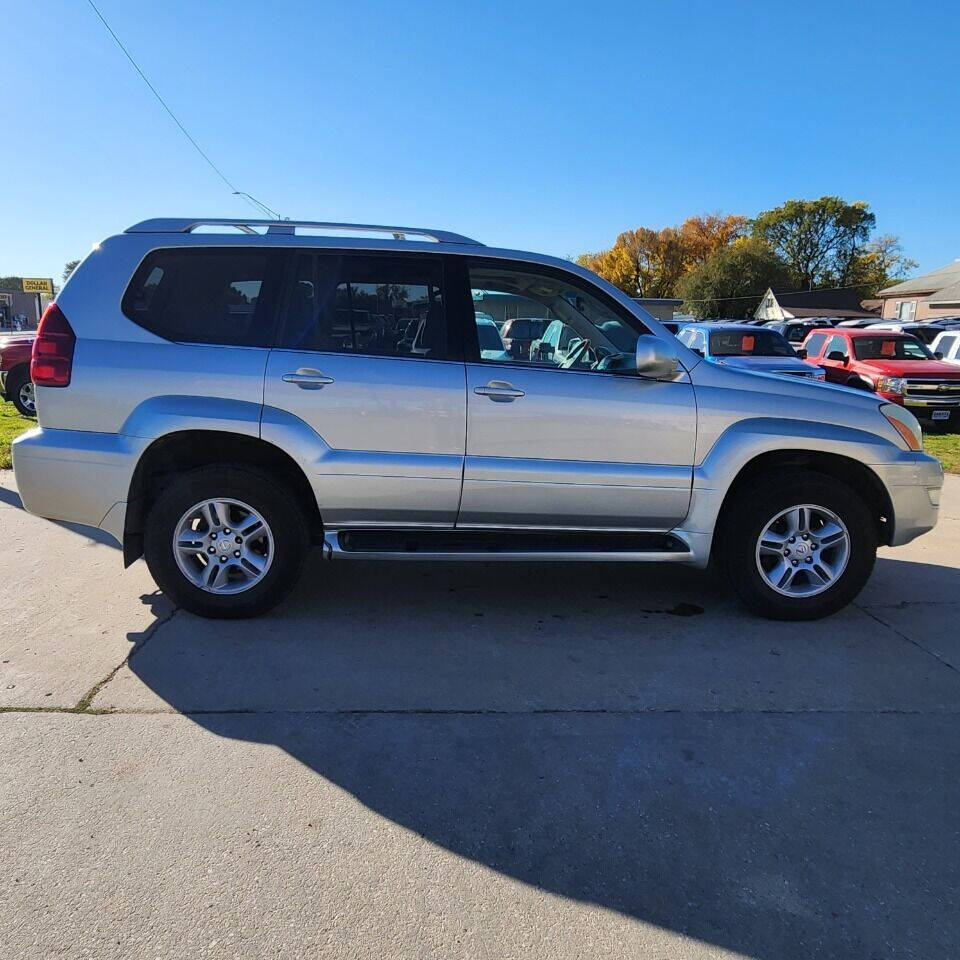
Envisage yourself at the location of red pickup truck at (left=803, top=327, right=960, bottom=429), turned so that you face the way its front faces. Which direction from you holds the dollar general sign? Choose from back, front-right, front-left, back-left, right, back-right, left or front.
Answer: back-right

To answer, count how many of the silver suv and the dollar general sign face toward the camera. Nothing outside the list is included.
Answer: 1

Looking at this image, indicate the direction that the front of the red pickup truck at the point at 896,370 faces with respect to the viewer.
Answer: facing the viewer and to the right of the viewer

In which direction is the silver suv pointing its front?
to the viewer's right

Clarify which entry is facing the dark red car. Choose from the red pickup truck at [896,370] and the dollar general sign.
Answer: the dollar general sign

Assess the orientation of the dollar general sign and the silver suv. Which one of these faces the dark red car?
the dollar general sign

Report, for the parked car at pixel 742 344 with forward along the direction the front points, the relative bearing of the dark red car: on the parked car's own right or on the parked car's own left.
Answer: on the parked car's own right

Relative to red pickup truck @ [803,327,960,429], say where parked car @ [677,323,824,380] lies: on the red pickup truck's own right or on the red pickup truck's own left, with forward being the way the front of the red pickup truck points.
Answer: on the red pickup truck's own right

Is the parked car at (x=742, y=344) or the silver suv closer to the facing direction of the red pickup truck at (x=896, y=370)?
the silver suv

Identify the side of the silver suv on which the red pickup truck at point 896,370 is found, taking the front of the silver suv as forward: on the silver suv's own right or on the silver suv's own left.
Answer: on the silver suv's own left
